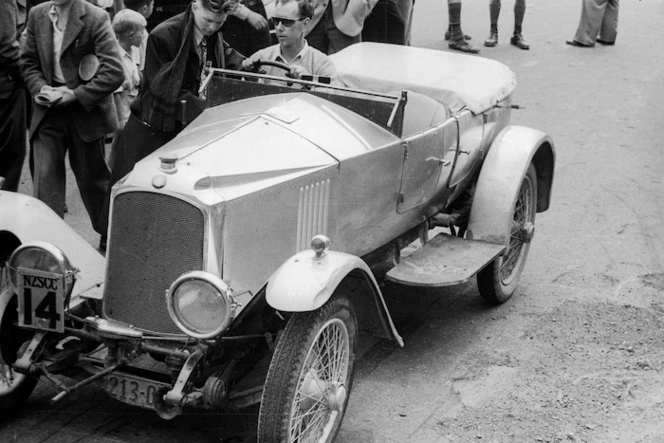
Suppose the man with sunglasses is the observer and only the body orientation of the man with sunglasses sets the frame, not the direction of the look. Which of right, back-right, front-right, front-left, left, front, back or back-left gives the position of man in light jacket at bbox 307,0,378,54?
back-right

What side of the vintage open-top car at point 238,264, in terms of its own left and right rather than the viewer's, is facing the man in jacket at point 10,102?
right

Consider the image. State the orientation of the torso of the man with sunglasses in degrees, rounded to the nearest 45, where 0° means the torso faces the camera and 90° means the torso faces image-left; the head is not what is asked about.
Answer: approximately 45°

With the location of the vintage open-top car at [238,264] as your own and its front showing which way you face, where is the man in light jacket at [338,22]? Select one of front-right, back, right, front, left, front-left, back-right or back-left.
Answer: back-right

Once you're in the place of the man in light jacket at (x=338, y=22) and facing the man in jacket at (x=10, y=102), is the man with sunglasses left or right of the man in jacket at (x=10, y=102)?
left

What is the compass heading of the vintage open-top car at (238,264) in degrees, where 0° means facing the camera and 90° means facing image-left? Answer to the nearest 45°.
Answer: approximately 45°
